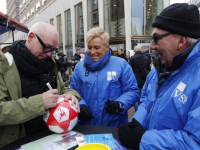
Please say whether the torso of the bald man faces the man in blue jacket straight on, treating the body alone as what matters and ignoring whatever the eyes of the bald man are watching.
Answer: yes

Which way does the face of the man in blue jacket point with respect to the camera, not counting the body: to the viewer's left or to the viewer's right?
to the viewer's left

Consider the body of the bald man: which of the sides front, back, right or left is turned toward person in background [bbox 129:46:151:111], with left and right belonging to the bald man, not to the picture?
left

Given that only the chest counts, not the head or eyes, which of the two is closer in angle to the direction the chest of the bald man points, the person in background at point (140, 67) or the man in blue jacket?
the man in blue jacket

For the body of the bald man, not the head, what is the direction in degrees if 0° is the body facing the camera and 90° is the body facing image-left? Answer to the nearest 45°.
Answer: approximately 315°
